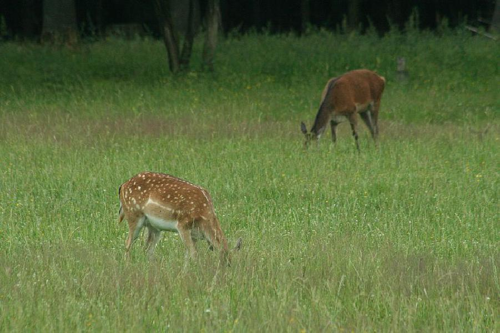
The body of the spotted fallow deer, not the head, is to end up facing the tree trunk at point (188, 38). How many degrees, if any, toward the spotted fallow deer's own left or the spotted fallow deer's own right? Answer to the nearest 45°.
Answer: approximately 90° to the spotted fallow deer's own left

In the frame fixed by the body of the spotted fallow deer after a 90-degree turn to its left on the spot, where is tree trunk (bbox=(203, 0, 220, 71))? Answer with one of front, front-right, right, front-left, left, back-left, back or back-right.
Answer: front

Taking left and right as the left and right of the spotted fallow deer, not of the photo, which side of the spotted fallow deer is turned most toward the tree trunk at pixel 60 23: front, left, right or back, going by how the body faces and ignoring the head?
left

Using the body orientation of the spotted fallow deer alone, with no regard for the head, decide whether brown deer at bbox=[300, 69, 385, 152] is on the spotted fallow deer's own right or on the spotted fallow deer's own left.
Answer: on the spotted fallow deer's own left

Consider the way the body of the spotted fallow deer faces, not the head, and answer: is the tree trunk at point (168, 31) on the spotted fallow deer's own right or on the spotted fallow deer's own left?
on the spotted fallow deer's own left

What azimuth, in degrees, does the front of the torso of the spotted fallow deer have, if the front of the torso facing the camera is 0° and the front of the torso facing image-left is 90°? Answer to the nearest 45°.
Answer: approximately 270°

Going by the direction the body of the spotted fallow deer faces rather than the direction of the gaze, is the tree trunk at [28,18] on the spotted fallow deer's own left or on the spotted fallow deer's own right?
on the spotted fallow deer's own left
